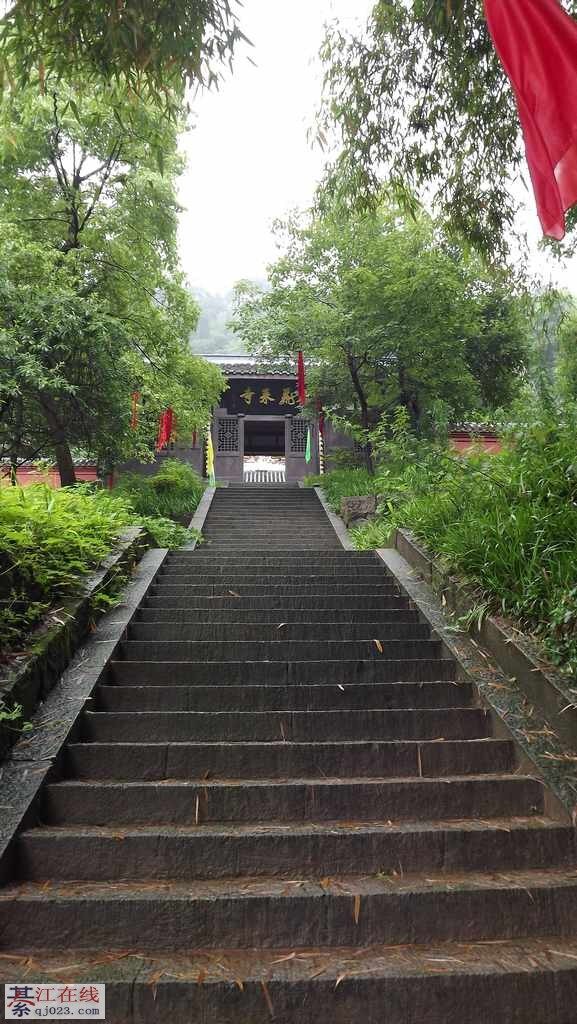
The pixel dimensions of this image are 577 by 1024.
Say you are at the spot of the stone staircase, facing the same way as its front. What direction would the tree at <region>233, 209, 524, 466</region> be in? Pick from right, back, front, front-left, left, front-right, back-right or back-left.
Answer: back

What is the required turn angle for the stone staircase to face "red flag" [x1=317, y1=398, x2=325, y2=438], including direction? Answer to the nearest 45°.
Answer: approximately 180°

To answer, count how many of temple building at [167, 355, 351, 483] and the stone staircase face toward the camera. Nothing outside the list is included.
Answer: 2

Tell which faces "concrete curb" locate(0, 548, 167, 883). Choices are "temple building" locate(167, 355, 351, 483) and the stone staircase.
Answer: the temple building

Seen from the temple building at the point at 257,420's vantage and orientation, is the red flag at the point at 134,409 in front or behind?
in front

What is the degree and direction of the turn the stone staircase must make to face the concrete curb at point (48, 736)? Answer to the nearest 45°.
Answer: approximately 135° to its right

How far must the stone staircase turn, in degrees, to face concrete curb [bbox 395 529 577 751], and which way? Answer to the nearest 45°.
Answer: approximately 135° to its left

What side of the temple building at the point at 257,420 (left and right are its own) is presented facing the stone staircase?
front

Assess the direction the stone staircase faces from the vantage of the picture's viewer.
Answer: facing the viewer

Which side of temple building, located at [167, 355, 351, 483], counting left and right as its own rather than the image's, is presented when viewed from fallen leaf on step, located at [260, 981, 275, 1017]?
front

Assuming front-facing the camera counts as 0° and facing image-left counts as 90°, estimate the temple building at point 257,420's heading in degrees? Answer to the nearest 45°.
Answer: approximately 0°
